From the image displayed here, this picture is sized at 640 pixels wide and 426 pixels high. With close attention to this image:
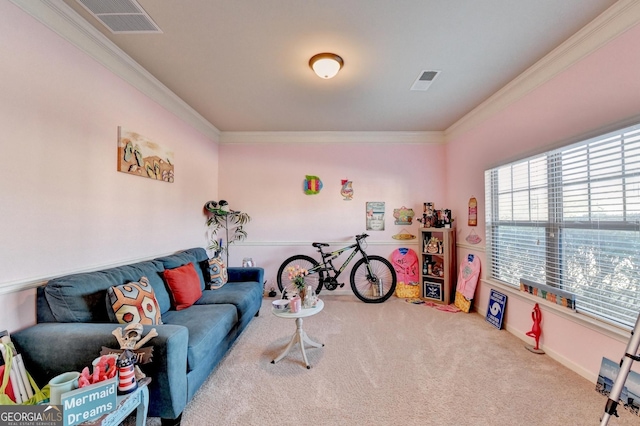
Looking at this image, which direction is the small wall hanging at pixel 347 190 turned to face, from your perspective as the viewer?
facing the viewer

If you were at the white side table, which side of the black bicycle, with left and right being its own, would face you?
right

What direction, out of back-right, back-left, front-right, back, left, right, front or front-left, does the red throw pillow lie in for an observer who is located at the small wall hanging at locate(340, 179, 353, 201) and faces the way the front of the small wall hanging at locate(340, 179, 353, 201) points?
front-right

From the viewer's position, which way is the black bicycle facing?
facing to the right of the viewer

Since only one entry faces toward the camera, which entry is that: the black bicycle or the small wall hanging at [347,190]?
the small wall hanging

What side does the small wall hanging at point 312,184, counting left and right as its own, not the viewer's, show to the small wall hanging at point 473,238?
left

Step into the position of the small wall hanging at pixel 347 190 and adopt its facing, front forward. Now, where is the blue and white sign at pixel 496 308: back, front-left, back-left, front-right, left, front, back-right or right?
front-left

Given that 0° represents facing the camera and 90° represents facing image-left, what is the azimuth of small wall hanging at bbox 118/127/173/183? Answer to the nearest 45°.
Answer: approximately 315°

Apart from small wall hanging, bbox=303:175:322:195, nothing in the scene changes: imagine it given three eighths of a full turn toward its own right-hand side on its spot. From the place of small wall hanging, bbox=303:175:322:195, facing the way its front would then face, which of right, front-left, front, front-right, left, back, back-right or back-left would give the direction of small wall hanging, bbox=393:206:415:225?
back-right

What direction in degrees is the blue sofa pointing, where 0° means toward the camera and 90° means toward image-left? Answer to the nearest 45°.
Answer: approximately 315°

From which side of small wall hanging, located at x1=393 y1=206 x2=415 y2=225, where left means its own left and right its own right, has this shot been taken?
front

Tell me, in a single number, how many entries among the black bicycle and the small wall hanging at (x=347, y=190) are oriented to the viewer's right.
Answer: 1

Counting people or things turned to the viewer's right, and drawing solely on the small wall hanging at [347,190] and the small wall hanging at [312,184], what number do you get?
0

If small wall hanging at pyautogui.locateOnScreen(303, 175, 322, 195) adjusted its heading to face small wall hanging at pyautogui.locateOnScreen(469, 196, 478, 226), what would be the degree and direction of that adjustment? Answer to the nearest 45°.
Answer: approximately 90° to its left

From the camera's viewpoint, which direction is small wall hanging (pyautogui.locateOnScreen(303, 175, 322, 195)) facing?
toward the camera

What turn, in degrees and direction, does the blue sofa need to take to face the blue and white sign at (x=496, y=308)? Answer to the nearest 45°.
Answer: approximately 45° to its left
